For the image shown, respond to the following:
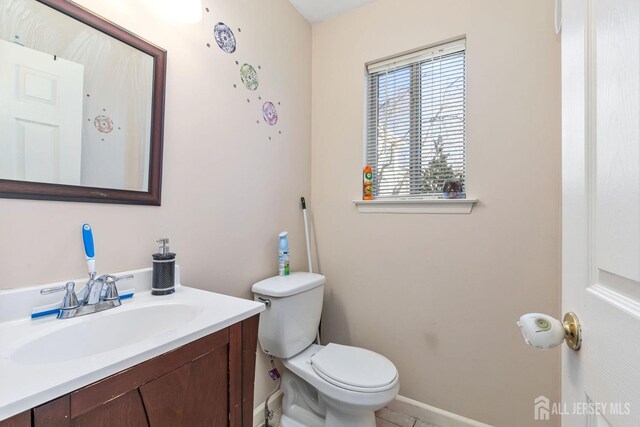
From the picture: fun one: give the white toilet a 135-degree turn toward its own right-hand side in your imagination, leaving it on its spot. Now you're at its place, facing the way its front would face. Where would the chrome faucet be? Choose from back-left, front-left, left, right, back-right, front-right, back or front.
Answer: front-left

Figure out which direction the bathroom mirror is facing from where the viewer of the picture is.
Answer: facing the viewer and to the right of the viewer

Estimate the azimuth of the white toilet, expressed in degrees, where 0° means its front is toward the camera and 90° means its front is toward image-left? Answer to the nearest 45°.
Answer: approximately 315°

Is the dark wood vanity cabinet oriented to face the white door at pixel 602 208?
yes

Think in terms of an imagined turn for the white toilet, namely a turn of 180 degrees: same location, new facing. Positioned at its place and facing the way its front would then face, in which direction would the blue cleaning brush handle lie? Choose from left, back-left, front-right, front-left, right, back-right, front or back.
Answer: left

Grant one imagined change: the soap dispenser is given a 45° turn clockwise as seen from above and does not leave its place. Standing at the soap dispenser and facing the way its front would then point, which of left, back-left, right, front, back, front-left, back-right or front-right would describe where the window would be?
back-right

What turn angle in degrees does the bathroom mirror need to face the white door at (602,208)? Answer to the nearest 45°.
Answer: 0° — it already faces it

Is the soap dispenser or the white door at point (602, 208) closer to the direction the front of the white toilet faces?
the white door
